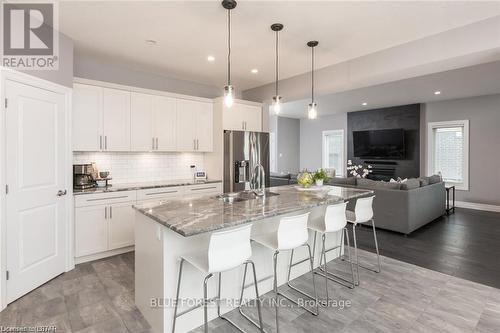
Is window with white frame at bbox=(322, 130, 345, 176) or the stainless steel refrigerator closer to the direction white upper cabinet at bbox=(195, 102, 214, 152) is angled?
the stainless steel refrigerator

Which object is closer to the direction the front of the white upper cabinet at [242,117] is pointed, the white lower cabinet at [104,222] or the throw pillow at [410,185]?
the throw pillow

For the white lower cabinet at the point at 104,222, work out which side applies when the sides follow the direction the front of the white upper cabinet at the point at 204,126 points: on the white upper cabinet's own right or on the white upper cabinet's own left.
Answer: on the white upper cabinet's own right

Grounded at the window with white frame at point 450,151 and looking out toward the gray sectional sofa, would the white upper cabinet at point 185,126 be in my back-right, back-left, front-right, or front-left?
front-right

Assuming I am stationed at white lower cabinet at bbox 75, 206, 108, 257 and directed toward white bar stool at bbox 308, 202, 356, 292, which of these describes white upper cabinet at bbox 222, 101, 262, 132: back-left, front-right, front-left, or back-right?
front-left

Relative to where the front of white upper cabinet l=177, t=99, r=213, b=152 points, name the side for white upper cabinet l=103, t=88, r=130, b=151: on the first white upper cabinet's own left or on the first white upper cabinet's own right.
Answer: on the first white upper cabinet's own right

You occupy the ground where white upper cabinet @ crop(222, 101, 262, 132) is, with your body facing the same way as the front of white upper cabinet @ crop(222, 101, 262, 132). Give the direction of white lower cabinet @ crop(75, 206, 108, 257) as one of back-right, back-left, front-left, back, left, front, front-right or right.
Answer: right

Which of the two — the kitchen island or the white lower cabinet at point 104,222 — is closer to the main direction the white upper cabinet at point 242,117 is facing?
the kitchen island

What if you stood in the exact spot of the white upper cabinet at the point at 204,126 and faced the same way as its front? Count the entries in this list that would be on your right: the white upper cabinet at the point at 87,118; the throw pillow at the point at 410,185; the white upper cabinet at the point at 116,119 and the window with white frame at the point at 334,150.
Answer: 2

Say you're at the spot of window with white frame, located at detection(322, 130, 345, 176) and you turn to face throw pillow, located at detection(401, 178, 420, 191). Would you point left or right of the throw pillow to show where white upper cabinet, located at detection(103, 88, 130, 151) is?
right

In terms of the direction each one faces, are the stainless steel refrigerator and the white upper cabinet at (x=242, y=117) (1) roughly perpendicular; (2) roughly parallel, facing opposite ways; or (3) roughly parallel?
roughly parallel

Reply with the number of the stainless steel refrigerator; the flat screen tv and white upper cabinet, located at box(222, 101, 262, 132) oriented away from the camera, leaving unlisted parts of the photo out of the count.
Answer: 0

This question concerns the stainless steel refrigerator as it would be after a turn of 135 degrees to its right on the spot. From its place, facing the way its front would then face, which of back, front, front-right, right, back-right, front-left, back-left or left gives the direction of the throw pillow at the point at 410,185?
back

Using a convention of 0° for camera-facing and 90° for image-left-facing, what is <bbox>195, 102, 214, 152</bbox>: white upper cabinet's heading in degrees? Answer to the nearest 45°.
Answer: approximately 315°

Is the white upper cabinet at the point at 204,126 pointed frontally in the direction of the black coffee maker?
no

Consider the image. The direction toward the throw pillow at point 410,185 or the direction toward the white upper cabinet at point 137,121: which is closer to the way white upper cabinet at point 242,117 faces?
the throw pillow

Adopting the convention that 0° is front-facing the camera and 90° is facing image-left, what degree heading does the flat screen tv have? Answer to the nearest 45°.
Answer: approximately 45°

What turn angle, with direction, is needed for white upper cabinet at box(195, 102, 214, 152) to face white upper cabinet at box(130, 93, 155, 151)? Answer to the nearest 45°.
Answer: approximately 90° to its right

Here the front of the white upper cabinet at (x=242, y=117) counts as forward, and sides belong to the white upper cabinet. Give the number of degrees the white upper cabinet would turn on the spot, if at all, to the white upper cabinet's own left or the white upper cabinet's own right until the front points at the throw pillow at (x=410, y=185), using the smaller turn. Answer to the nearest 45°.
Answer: approximately 45° to the white upper cabinet's own left
